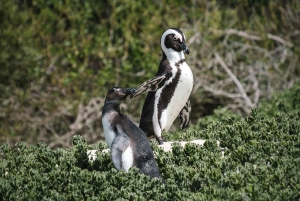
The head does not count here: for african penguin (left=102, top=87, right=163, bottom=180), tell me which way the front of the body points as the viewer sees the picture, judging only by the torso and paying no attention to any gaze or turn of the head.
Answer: to the viewer's left

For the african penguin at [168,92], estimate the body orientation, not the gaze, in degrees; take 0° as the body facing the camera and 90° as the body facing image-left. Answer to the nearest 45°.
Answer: approximately 315°

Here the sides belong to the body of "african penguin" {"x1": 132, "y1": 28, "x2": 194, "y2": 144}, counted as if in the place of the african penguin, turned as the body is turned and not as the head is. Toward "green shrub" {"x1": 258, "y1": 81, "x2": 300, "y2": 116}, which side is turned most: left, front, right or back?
left

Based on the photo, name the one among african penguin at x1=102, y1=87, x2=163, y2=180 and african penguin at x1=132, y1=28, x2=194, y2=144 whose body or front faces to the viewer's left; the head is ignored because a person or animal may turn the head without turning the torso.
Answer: african penguin at x1=102, y1=87, x2=163, y2=180

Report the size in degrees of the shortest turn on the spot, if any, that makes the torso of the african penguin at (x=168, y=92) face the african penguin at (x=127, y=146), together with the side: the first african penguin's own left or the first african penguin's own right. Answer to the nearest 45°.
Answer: approximately 45° to the first african penguin's own right

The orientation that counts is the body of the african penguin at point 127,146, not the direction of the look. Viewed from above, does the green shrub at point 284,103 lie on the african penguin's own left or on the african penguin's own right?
on the african penguin's own right

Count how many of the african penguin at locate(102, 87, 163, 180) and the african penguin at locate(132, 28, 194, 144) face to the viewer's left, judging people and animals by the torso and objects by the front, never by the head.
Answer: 1
